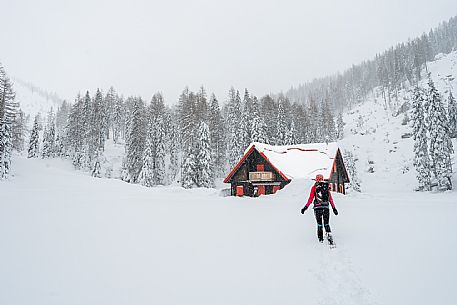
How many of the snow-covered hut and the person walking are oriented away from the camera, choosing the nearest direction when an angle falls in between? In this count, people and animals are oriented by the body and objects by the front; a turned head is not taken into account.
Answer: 1

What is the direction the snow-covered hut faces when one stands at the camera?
facing the viewer and to the left of the viewer

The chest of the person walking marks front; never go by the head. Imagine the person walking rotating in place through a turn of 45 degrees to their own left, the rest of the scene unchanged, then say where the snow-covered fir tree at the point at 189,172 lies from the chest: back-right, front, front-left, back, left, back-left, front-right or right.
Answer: front

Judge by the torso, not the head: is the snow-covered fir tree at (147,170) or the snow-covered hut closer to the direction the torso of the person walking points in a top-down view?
the snow-covered hut

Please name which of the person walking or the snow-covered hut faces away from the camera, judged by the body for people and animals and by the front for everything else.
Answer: the person walking

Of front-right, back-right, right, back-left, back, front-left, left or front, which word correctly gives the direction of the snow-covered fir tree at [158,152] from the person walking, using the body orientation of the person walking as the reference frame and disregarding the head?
front-left

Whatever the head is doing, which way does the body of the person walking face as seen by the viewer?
away from the camera

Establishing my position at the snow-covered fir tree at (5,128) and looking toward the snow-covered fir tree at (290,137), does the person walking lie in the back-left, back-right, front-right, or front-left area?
front-right

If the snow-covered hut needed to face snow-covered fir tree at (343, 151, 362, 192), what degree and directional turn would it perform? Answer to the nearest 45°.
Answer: approximately 180°

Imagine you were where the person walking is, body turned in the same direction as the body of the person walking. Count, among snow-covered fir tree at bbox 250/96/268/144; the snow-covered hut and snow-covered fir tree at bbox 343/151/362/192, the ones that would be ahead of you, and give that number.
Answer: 3

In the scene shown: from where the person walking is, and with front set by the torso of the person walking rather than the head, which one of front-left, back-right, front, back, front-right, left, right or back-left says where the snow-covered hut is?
front

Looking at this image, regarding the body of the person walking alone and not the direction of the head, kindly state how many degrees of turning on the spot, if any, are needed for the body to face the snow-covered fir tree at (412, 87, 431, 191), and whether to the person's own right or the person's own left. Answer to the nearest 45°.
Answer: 0° — they already face it

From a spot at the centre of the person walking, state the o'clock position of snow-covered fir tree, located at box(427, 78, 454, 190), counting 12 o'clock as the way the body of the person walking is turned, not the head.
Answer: The snow-covered fir tree is roughly at 1 o'clock from the person walking.

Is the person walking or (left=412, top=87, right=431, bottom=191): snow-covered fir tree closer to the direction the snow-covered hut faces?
the person walking

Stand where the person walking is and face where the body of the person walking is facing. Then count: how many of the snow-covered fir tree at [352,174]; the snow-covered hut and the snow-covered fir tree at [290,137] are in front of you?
3

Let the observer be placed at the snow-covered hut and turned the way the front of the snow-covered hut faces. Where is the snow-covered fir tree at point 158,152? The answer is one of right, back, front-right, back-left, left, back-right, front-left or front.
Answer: right

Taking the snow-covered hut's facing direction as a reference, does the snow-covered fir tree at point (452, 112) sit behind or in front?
behind
